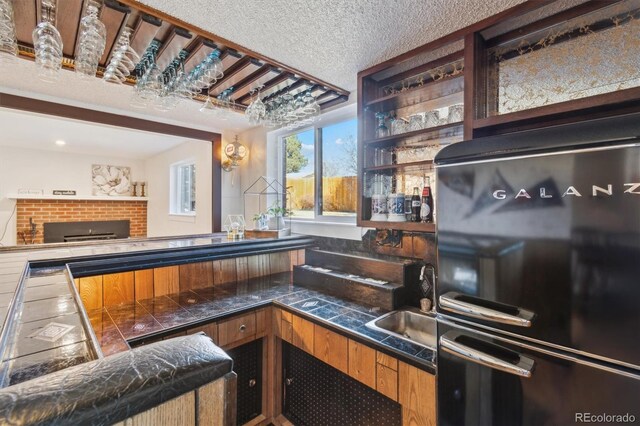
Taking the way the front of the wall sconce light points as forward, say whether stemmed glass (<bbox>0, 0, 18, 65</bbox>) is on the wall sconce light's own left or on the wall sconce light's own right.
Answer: on the wall sconce light's own right

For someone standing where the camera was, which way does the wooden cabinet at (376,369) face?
facing the viewer and to the left of the viewer

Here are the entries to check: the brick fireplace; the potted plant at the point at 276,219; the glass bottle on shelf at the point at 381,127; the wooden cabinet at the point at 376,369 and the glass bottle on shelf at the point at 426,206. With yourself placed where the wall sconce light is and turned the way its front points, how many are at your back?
1

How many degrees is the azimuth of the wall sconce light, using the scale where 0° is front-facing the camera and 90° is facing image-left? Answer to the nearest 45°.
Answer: approximately 315°

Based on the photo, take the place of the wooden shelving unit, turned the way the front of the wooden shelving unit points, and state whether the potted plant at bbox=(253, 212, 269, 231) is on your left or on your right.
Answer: on your right

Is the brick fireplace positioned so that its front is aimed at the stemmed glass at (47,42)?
yes

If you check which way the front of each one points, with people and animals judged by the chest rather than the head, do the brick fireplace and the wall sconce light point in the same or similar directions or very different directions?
same or similar directions

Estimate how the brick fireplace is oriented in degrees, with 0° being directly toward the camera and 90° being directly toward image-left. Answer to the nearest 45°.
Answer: approximately 0°

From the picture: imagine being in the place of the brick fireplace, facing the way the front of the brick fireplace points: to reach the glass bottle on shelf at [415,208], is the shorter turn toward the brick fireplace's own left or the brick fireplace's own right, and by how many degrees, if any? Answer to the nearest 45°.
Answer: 0° — it already faces it

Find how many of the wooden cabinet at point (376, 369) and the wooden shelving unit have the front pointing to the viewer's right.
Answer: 0

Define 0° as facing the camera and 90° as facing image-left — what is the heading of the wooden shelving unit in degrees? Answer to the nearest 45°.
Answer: approximately 45°

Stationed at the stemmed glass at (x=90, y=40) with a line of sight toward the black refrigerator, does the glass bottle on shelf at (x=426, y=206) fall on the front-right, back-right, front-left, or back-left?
front-left

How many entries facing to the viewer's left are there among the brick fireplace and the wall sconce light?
0

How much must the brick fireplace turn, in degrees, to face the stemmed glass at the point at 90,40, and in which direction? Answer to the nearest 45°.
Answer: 0° — it already faces it

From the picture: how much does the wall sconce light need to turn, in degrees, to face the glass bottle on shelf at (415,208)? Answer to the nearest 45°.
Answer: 0° — it already faces it
